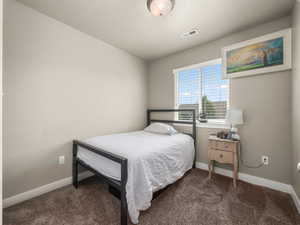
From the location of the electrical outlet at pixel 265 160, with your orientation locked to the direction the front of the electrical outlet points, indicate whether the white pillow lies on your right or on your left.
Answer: on your right

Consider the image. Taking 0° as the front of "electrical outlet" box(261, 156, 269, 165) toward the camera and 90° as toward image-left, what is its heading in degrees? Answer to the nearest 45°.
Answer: approximately 0°

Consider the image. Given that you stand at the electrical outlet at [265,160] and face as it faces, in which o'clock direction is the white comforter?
The white comforter is roughly at 1 o'clock from the electrical outlet.

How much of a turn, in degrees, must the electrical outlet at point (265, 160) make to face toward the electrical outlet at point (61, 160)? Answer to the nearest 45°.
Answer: approximately 45° to its right
